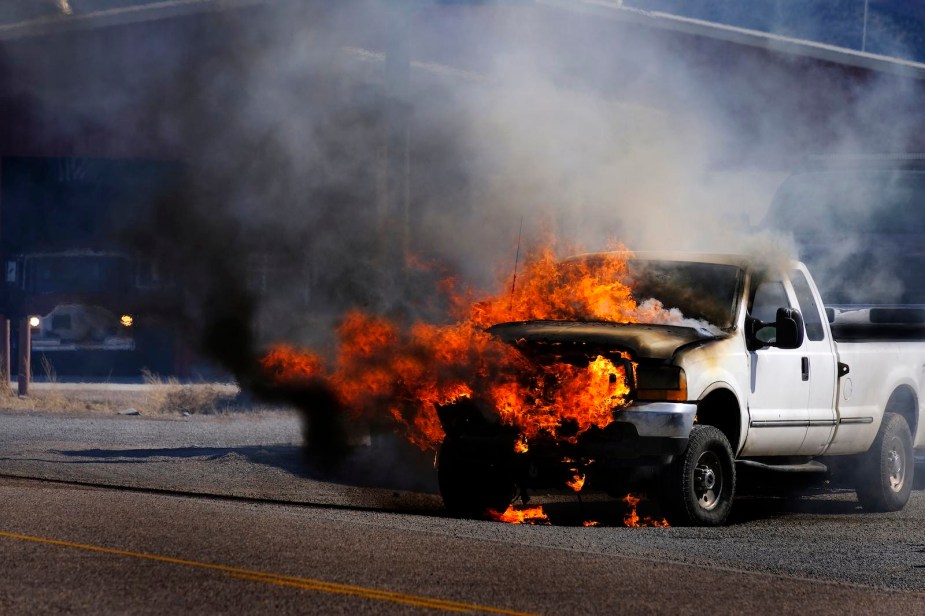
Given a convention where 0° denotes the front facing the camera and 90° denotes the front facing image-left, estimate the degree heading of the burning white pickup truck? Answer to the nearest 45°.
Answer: approximately 45°

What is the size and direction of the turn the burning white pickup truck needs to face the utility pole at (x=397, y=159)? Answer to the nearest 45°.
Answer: approximately 90° to its right

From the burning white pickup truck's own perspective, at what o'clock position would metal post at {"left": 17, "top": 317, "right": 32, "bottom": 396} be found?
The metal post is roughly at 3 o'clock from the burning white pickup truck.

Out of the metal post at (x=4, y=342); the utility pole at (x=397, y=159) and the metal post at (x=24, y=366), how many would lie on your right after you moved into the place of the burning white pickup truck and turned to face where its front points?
3

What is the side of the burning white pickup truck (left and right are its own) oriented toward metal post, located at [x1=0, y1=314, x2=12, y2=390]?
right
